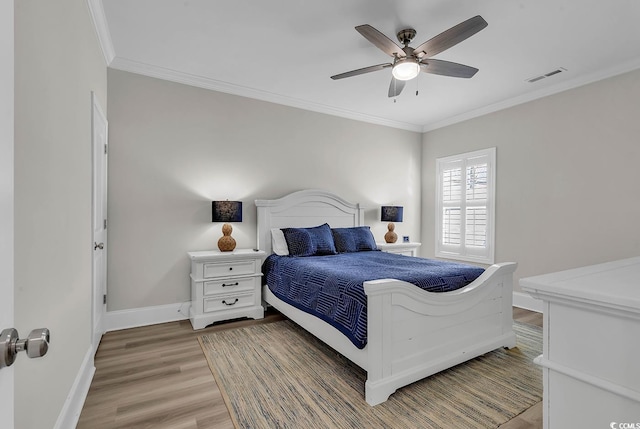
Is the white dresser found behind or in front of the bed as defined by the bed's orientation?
in front

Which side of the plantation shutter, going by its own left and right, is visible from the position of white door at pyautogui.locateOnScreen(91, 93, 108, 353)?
front

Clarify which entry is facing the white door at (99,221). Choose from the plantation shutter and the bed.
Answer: the plantation shutter

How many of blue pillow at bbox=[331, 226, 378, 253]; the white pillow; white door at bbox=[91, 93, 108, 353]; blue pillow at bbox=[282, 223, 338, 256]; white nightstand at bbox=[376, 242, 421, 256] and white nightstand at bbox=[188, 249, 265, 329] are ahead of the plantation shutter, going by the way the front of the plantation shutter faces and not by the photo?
6

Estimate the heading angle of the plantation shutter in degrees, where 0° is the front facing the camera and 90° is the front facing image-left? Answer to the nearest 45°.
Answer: approximately 45°

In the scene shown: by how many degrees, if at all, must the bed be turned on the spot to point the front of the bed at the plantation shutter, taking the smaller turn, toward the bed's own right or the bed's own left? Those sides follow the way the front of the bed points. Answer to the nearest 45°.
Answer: approximately 135° to the bed's own left

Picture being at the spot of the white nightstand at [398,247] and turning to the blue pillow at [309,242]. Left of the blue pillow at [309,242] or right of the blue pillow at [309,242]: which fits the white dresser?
left

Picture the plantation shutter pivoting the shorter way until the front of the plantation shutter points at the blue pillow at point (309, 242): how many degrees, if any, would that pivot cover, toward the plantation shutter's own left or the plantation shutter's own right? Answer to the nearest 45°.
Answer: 0° — it already faces it

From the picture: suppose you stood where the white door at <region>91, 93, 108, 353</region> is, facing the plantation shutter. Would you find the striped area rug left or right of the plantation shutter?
right

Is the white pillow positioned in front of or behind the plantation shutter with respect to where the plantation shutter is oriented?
in front

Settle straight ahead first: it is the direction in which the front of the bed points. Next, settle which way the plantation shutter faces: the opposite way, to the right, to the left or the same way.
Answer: to the right

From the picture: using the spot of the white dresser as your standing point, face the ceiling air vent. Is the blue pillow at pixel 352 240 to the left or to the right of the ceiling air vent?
left

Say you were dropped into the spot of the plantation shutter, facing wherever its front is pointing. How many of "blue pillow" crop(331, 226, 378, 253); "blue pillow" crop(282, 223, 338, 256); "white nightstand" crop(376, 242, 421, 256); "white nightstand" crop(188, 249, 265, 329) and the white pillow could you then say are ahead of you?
5

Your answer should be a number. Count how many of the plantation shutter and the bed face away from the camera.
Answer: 0
